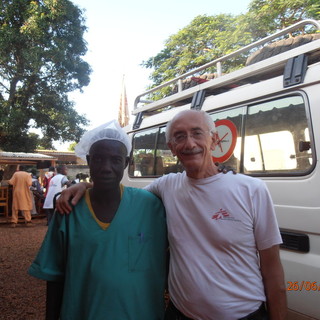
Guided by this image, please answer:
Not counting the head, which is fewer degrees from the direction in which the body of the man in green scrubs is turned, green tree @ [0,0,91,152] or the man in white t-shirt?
the man in white t-shirt

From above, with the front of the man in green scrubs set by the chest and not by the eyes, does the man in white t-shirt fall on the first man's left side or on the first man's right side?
on the first man's left side

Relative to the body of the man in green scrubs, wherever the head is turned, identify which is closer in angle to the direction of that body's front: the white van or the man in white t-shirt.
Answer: the man in white t-shirt

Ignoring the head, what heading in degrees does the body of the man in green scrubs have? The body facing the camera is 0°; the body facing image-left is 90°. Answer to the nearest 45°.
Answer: approximately 0°
